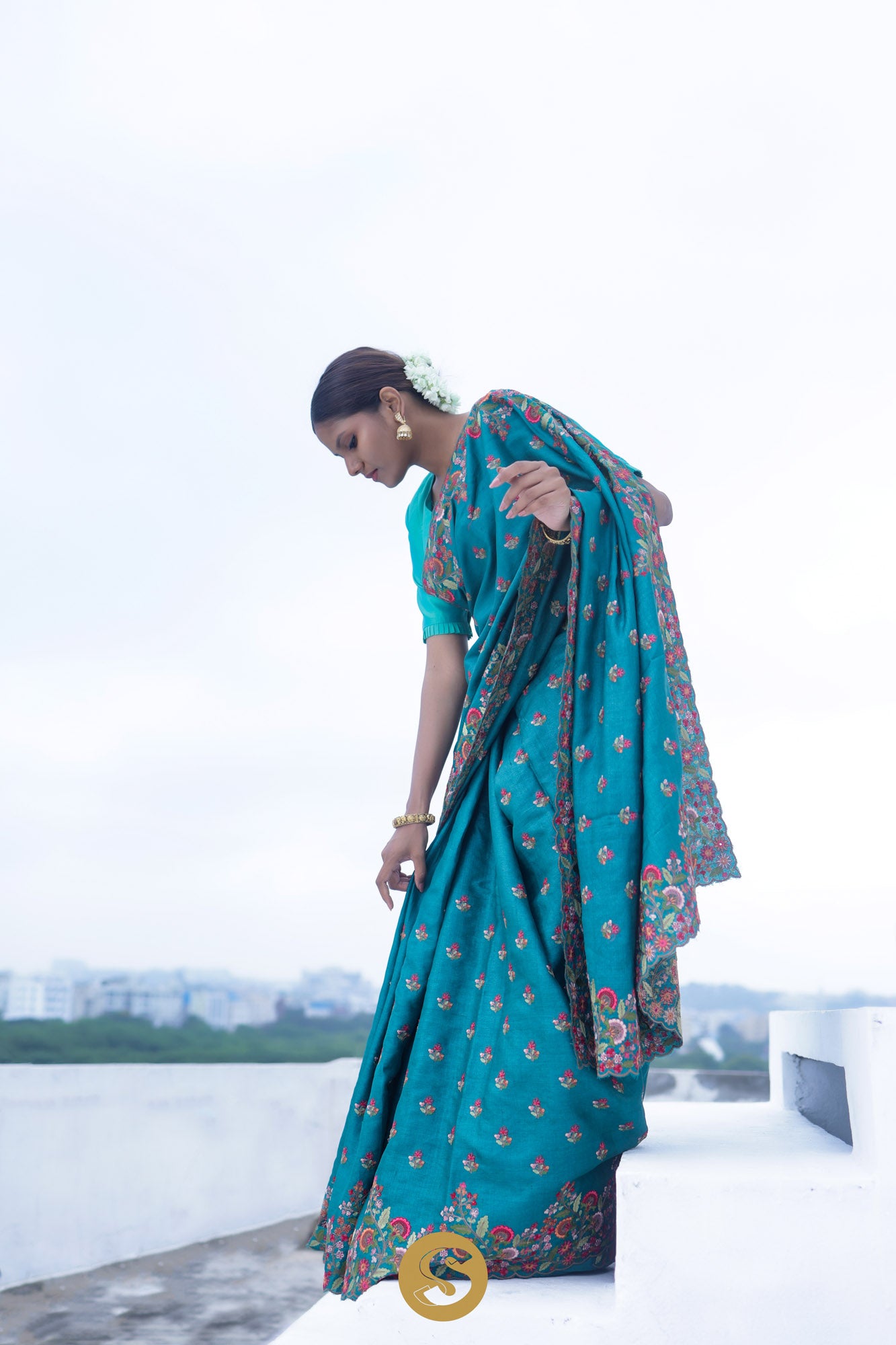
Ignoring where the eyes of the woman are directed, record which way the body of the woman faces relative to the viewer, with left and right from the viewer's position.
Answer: facing the viewer and to the left of the viewer

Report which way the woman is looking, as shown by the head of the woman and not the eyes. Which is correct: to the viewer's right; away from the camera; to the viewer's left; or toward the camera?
to the viewer's left

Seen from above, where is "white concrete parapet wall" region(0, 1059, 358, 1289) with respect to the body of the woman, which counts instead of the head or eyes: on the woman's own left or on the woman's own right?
on the woman's own right

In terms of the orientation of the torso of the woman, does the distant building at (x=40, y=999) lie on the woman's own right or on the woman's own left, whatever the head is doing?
on the woman's own right
